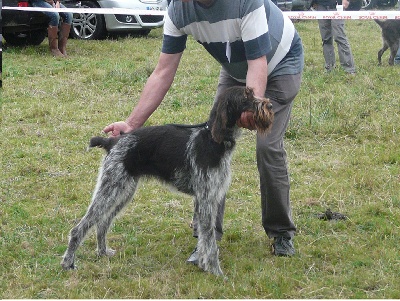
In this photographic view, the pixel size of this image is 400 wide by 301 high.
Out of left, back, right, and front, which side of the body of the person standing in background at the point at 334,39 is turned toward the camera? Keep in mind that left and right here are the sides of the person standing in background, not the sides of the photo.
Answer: front

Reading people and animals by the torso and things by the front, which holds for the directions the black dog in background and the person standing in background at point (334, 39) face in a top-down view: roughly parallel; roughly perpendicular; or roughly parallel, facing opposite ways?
roughly perpendicular

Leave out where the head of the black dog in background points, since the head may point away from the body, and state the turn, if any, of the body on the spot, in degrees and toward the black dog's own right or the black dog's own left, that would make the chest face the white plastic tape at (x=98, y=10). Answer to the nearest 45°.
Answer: approximately 180°

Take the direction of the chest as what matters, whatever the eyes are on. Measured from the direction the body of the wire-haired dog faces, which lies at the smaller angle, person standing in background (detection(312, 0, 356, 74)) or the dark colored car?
the person standing in background

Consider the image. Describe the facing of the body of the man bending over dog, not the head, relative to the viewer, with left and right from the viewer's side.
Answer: facing the viewer and to the left of the viewer

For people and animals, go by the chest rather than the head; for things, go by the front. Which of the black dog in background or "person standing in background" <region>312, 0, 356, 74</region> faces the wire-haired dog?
the person standing in background

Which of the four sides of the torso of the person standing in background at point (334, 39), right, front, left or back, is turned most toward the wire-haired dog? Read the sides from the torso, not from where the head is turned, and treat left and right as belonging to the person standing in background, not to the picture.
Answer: front

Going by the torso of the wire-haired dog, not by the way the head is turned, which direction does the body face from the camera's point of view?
to the viewer's right

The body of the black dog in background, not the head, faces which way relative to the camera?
to the viewer's right

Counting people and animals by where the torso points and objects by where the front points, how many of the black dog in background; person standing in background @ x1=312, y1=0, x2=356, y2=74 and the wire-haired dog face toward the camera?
1

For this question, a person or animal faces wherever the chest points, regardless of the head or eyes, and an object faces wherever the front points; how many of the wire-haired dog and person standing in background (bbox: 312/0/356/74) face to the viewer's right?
1

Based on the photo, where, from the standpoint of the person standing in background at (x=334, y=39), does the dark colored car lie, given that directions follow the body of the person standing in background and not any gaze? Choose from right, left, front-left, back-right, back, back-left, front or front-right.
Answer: right
